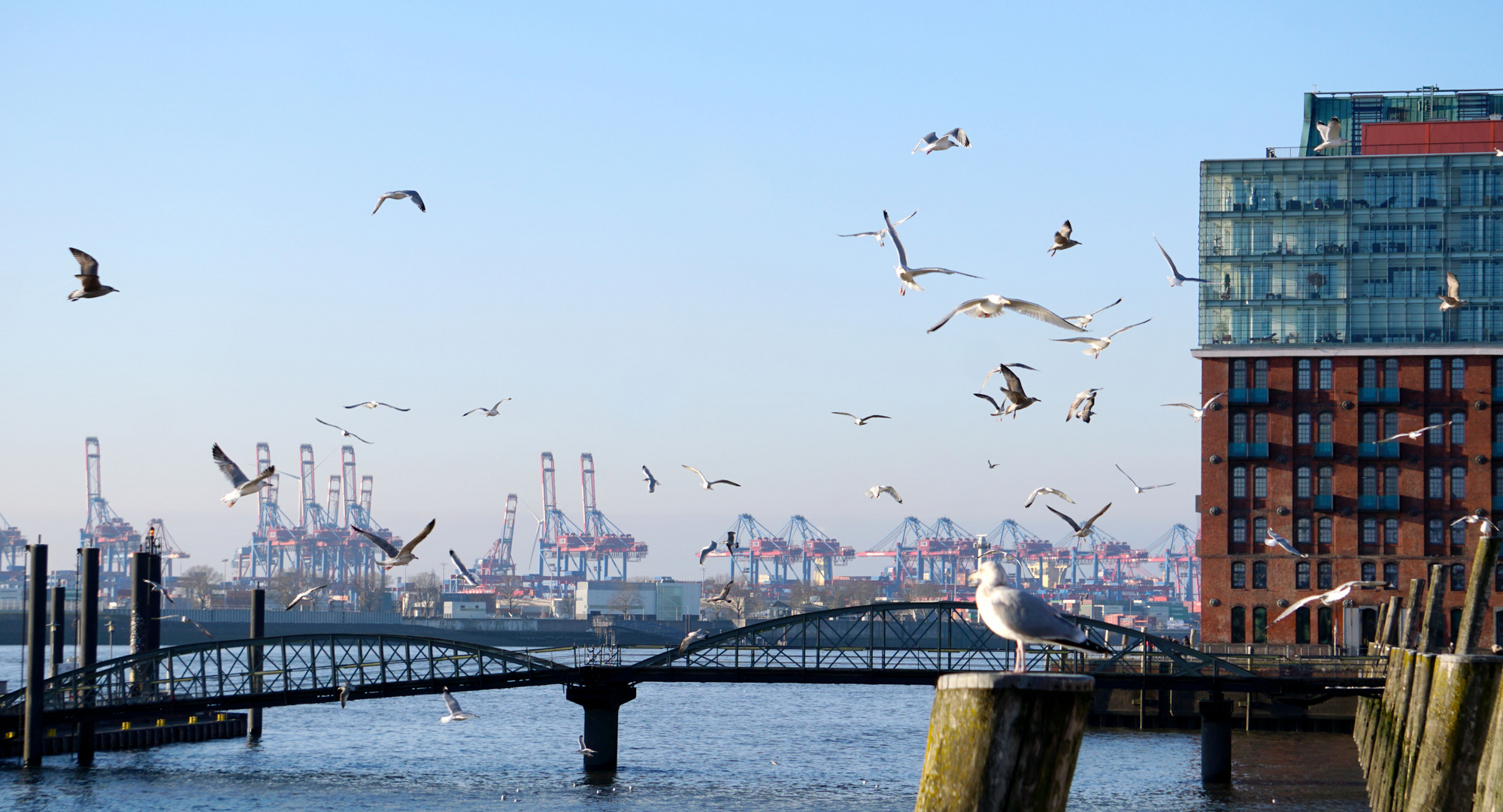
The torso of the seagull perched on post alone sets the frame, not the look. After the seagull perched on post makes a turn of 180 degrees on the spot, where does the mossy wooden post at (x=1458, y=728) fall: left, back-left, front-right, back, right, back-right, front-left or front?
front-left

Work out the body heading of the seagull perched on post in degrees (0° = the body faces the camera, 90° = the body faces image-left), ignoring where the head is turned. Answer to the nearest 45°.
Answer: approximately 90°

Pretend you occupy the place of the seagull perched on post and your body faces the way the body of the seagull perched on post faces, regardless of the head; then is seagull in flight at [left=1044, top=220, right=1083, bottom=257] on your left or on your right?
on your right

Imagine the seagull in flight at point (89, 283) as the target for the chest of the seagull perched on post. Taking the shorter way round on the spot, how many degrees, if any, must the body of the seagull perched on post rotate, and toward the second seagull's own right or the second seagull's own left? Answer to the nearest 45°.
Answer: approximately 45° to the second seagull's own right

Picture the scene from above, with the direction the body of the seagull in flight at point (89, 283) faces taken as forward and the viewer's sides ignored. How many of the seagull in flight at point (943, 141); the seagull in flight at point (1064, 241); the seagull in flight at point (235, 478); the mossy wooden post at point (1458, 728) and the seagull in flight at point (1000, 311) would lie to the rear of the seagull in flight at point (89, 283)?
0
